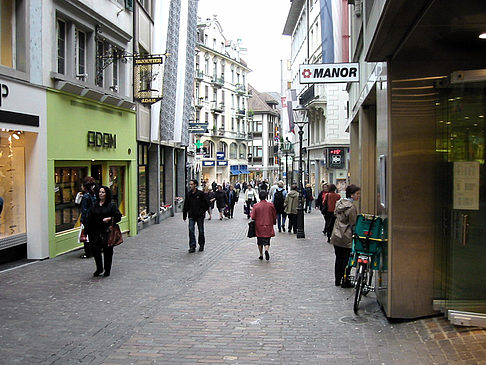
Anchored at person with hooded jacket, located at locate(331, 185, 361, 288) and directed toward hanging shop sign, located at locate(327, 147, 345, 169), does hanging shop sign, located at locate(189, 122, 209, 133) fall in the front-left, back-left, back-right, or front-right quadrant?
front-left

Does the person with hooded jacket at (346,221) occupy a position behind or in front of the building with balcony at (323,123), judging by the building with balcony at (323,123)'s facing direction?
in front

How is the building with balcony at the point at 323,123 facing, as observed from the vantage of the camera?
facing the viewer and to the left of the viewer

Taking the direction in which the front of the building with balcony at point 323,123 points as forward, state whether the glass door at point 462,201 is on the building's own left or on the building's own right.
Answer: on the building's own left
